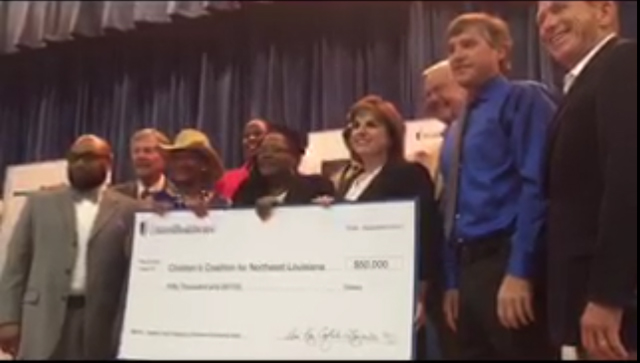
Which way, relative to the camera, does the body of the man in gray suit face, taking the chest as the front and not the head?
toward the camera

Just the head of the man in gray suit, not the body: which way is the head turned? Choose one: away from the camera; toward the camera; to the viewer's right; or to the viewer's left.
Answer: toward the camera

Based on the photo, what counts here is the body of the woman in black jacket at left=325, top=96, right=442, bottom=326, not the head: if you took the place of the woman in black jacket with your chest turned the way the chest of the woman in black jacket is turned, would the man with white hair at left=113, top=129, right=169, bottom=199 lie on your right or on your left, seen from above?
on your right

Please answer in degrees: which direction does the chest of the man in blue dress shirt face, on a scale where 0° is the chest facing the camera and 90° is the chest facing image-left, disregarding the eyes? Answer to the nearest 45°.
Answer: approximately 45°

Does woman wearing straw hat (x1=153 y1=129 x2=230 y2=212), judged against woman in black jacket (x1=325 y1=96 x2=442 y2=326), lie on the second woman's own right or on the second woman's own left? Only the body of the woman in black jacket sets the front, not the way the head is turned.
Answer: on the second woman's own right

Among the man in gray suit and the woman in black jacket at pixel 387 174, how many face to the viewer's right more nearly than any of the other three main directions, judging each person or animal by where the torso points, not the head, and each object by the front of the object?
0

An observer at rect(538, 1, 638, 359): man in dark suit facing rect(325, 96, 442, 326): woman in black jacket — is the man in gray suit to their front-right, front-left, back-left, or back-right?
front-left

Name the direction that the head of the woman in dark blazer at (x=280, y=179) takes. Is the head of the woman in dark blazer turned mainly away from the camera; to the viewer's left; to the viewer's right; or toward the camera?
toward the camera

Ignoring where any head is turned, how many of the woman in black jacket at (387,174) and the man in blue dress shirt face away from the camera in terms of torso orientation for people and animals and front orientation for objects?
0

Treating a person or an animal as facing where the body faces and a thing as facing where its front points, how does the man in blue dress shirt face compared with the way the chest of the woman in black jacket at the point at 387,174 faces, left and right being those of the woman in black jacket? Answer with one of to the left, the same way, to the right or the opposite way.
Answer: the same way
